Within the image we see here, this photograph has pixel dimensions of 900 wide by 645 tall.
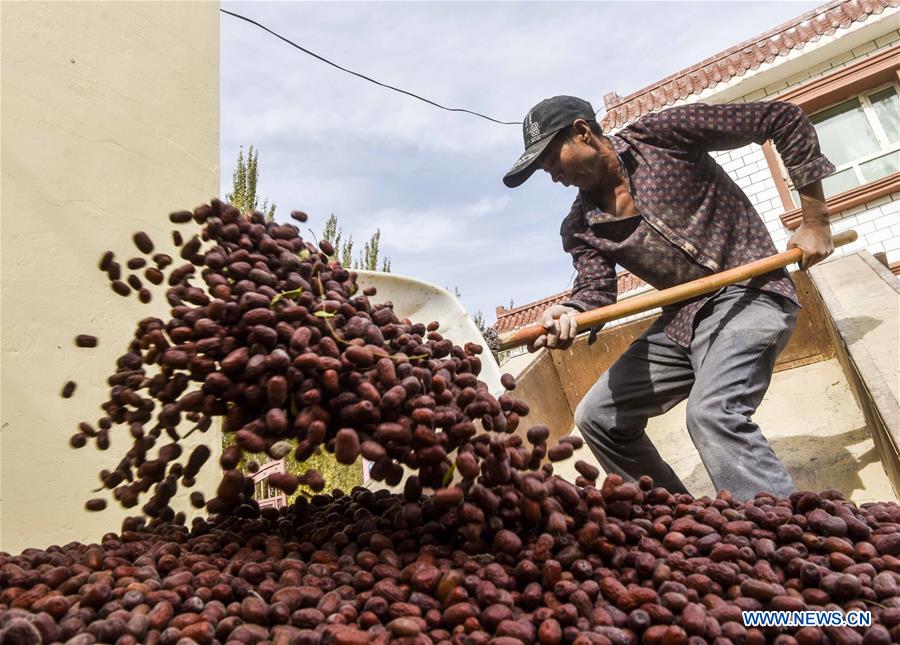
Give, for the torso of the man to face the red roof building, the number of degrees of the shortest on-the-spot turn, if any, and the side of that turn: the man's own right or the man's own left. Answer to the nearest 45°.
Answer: approximately 135° to the man's own right

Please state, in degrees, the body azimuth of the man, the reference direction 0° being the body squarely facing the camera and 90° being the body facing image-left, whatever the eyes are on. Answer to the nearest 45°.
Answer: approximately 45°
